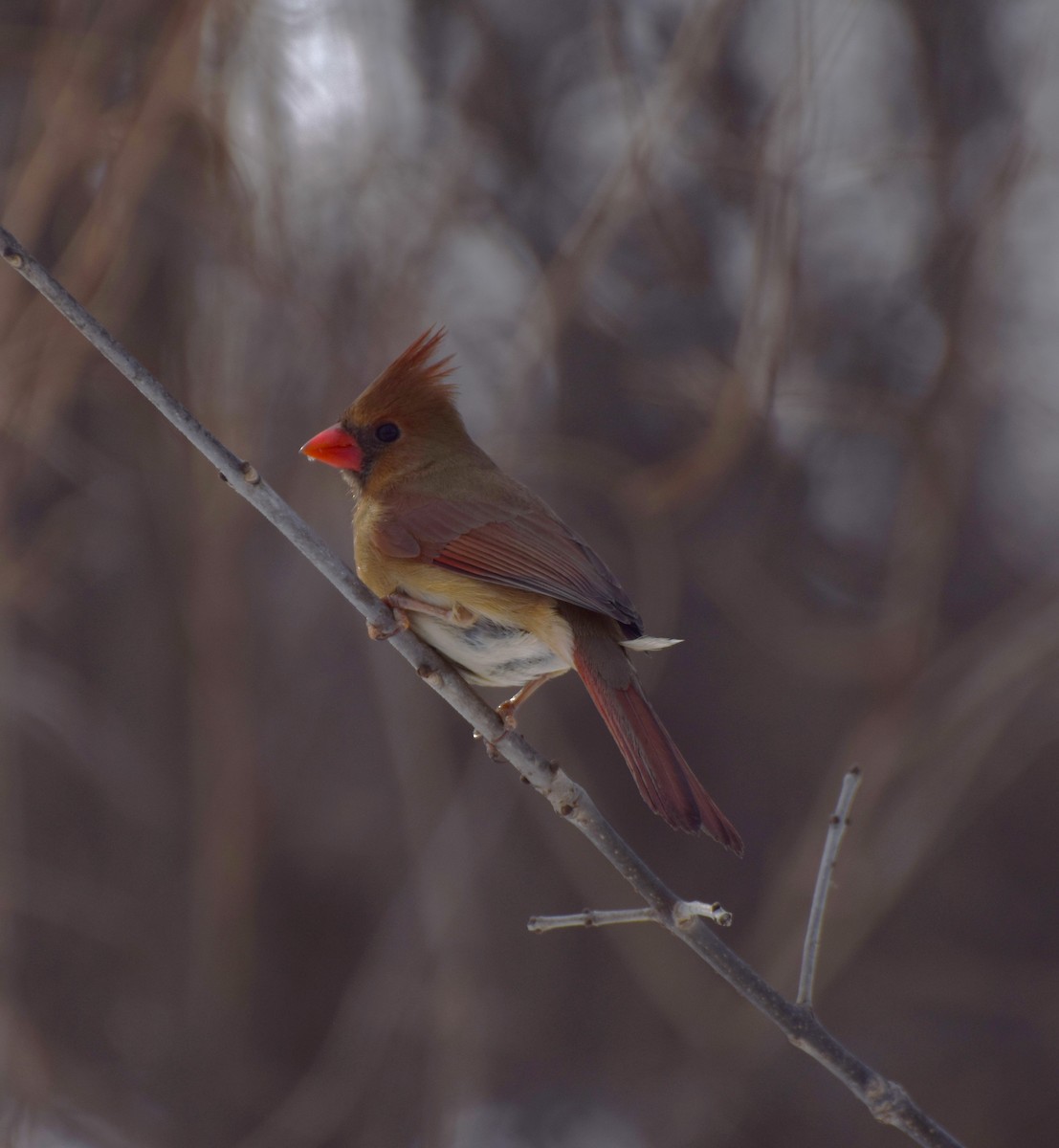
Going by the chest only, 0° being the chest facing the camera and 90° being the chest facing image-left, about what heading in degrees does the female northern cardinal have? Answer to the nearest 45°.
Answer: approximately 90°
